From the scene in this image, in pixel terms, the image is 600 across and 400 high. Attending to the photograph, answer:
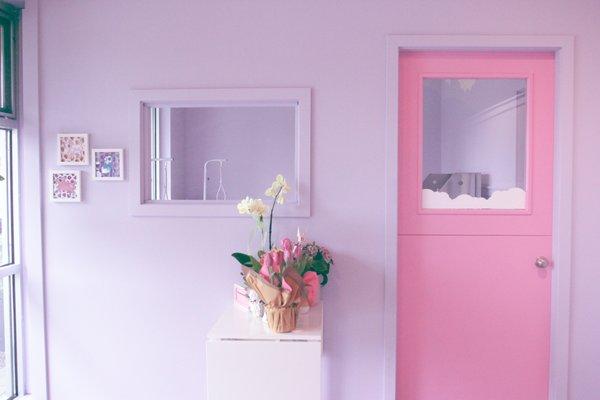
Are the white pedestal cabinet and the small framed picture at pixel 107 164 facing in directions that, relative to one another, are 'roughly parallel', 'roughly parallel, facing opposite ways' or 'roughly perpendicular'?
roughly parallel

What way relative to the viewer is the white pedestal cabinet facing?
toward the camera

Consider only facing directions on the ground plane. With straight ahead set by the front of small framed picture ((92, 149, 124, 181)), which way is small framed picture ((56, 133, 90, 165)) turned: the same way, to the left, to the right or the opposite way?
the same way

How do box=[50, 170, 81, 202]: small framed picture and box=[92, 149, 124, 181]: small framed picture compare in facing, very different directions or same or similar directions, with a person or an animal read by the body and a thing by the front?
same or similar directions

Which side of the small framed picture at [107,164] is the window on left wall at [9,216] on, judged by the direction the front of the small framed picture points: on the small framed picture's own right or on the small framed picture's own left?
on the small framed picture's own right

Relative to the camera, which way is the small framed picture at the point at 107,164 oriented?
toward the camera

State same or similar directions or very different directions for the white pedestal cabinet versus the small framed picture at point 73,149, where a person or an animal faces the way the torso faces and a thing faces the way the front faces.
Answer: same or similar directions

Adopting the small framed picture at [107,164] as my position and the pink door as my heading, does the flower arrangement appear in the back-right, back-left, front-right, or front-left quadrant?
front-right

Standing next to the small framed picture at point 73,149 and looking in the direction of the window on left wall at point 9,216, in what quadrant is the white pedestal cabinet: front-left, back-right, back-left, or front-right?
back-left

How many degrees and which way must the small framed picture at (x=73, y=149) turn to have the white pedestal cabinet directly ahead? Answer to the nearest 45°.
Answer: approximately 45° to its left

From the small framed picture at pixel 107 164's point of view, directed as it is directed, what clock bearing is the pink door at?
The pink door is roughly at 10 o'clock from the small framed picture.

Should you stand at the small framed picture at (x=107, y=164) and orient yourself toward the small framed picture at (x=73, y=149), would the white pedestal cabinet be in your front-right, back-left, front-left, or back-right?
back-left
